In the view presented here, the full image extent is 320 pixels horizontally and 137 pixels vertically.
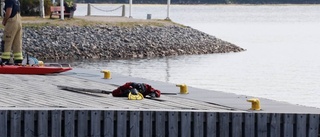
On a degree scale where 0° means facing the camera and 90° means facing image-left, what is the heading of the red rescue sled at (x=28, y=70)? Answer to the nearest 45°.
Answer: approximately 270°

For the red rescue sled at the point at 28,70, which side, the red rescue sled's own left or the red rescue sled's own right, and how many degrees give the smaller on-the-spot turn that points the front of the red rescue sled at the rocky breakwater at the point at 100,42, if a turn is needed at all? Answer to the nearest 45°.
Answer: approximately 90° to the red rescue sled's own left
